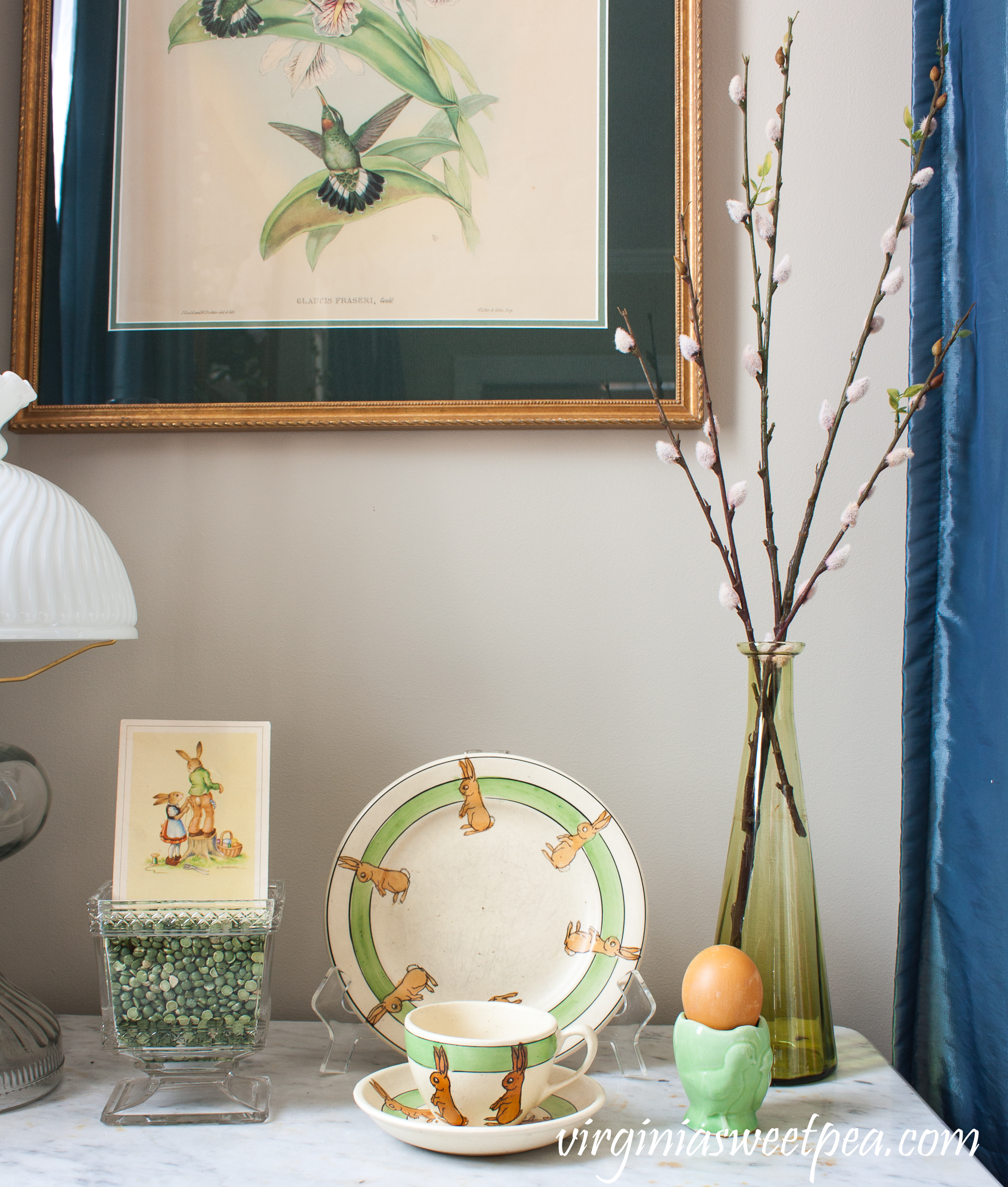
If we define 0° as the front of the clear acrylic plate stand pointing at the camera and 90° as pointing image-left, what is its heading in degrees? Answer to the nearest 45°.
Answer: approximately 0°

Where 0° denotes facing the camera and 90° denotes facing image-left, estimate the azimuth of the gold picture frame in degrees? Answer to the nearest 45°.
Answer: approximately 0°
